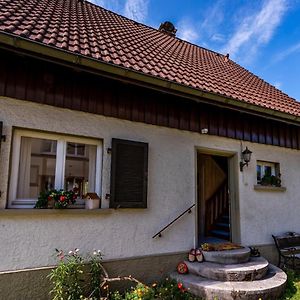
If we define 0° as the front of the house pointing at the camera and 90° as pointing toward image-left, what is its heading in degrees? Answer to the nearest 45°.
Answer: approximately 315°

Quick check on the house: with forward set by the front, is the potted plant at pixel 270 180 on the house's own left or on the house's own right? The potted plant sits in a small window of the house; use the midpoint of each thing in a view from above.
on the house's own left

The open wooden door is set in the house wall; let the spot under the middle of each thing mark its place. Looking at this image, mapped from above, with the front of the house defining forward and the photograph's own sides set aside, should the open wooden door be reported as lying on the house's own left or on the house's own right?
on the house's own left

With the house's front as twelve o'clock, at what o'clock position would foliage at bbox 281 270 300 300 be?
The foliage is roughly at 10 o'clock from the house.
